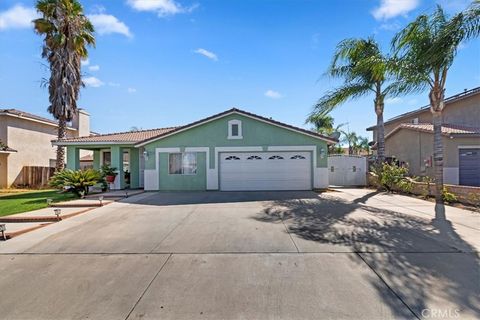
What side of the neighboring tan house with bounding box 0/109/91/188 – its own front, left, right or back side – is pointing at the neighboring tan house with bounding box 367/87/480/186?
left

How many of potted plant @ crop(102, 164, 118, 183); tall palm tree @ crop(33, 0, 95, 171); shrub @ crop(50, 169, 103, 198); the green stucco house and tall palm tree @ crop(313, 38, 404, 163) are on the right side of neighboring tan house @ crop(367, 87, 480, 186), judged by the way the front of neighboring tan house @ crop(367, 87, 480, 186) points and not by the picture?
5

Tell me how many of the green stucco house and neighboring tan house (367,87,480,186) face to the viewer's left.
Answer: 0

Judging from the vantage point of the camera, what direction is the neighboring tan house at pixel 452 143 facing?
facing the viewer and to the right of the viewer

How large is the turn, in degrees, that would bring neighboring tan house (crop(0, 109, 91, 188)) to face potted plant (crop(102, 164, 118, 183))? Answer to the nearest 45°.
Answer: approximately 90° to its left

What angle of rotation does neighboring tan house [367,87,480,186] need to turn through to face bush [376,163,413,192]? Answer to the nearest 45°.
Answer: approximately 90° to its right

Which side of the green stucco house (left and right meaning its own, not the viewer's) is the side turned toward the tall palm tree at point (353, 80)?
left

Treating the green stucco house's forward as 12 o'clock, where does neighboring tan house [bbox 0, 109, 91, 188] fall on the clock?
The neighboring tan house is roughly at 4 o'clock from the green stucco house.

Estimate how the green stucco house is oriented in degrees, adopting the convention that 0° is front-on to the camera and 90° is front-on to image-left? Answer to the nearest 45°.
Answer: approximately 0°

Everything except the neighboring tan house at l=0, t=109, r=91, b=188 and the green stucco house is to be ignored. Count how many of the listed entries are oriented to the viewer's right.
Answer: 0

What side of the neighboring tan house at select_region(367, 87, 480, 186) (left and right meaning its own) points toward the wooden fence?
right

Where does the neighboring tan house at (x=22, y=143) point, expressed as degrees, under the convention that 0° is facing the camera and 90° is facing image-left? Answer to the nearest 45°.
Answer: approximately 45°

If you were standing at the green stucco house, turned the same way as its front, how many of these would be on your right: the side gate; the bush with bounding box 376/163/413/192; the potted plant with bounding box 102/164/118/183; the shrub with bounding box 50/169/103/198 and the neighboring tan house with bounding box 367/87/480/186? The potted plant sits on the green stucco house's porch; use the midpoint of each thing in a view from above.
2

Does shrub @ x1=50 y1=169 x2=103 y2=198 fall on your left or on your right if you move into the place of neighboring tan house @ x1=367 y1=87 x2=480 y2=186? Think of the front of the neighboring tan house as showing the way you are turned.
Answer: on your right

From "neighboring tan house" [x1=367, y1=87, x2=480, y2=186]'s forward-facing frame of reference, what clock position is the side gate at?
The side gate is roughly at 4 o'clock from the neighboring tan house.
